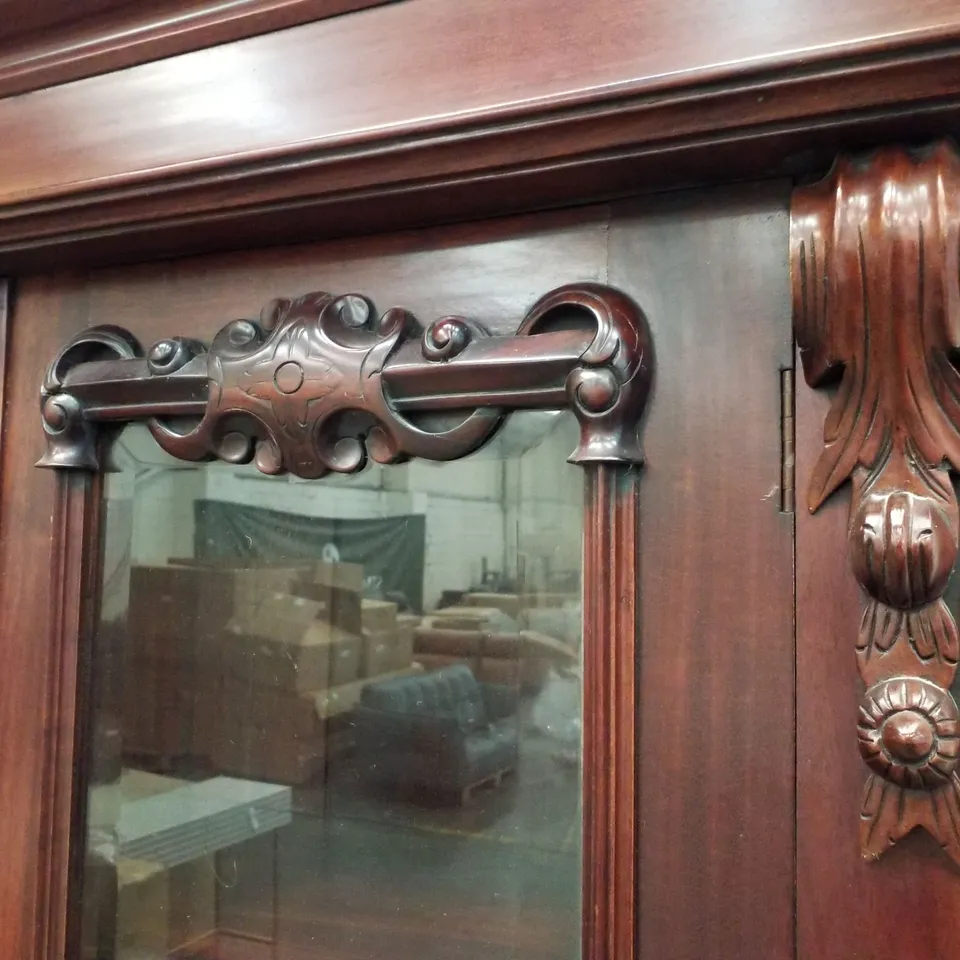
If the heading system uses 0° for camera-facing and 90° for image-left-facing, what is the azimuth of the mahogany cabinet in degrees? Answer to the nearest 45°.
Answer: approximately 45°
